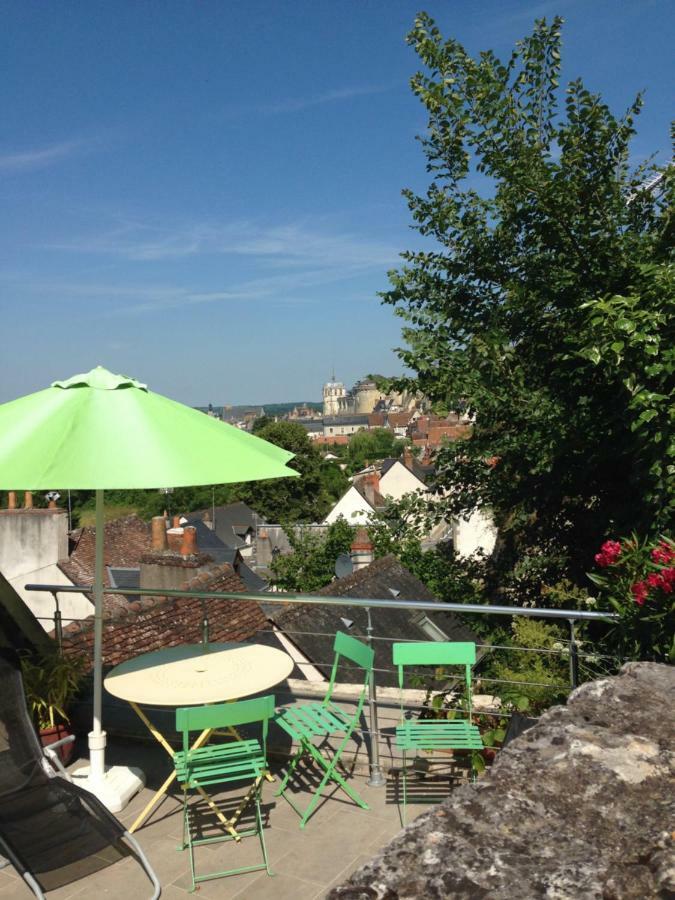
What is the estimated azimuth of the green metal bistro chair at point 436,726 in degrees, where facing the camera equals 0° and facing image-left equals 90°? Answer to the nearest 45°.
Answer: approximately 0°

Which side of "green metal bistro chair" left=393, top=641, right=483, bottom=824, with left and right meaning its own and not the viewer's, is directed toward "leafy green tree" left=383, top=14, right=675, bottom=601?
back

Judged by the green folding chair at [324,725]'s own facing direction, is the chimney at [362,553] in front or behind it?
behind

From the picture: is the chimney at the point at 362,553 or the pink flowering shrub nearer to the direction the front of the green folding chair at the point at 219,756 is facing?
the chimney

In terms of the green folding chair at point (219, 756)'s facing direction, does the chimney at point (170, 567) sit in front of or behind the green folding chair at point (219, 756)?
in front

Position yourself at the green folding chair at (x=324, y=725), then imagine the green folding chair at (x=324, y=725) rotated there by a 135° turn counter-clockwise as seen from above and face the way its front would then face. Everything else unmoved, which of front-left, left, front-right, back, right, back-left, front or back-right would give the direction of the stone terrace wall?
right

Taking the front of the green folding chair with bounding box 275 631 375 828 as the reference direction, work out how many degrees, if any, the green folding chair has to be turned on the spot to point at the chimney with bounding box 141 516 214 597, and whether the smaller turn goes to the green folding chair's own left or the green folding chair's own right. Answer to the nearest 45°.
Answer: approximately 135° to the green folding chair's own right

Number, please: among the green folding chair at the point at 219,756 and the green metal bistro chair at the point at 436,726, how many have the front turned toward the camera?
1

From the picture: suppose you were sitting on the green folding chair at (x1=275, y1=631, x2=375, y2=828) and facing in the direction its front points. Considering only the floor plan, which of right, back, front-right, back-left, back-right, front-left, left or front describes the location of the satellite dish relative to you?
back-right

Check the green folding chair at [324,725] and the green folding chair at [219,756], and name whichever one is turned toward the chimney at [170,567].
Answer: the green folding chair at [219,756]

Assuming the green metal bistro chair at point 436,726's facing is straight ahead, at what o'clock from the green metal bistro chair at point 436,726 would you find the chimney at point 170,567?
The chimney is roughly at 5 o'clock from the green metal bistro chair.

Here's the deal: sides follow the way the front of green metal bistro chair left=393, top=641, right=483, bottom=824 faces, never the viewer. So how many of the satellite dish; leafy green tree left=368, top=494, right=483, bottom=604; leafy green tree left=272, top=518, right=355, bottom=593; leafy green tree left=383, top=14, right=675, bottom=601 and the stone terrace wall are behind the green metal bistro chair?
4

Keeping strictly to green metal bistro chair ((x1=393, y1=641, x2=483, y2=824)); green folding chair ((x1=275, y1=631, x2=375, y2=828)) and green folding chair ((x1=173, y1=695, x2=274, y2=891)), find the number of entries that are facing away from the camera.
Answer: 1
